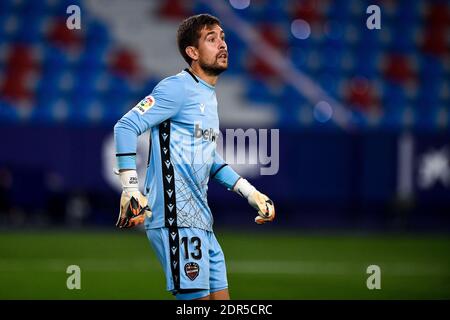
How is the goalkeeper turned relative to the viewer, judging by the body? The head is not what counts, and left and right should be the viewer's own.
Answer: facing the viewer and to the right of the viewer
